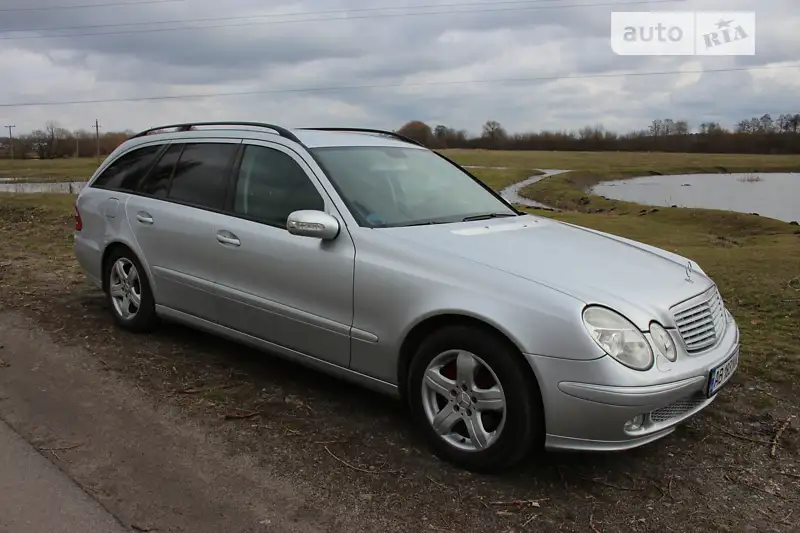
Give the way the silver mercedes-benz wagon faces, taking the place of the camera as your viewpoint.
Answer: facing the viewer and to the right of the viewer
